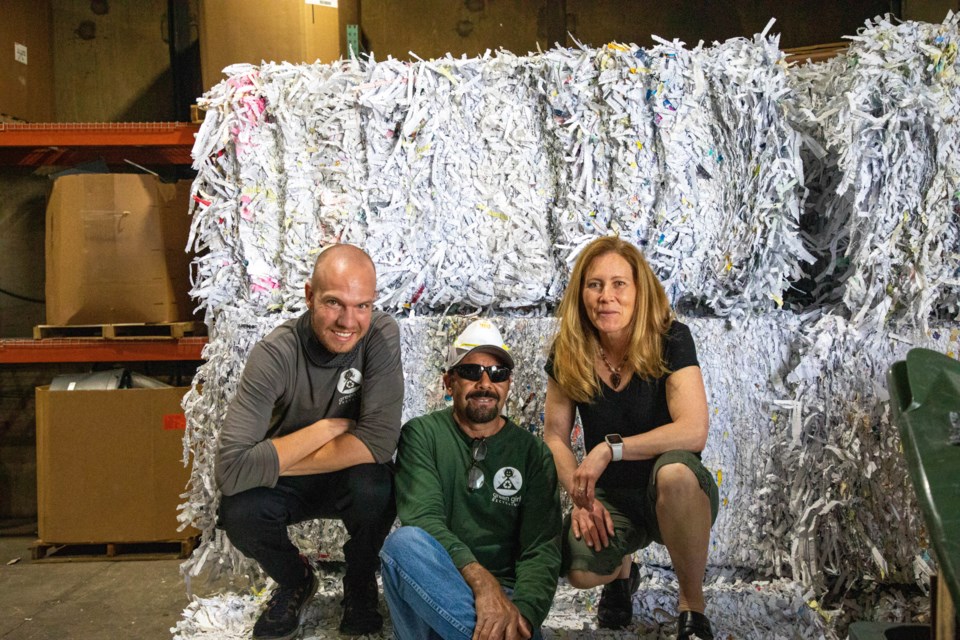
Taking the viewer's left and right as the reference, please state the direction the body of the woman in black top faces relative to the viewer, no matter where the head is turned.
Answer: facing the viewer

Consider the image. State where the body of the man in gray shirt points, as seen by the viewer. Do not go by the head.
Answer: toward the camera

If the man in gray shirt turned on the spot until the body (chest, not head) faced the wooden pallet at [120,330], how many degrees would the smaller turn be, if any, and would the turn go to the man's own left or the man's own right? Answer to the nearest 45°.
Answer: approximately 135° to the man's own right

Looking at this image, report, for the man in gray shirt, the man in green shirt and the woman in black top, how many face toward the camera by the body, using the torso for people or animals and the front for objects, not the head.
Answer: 3

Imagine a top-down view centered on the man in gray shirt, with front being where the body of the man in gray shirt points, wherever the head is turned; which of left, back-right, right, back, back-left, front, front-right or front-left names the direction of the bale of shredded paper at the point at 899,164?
left

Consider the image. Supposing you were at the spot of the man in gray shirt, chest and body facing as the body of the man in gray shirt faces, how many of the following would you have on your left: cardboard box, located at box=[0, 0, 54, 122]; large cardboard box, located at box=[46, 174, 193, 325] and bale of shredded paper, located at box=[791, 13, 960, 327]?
1

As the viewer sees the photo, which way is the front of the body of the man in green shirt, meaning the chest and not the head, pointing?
toward the camera

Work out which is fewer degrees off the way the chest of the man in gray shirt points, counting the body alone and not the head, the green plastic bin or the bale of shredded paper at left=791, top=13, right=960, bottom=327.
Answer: the green plastic bin
